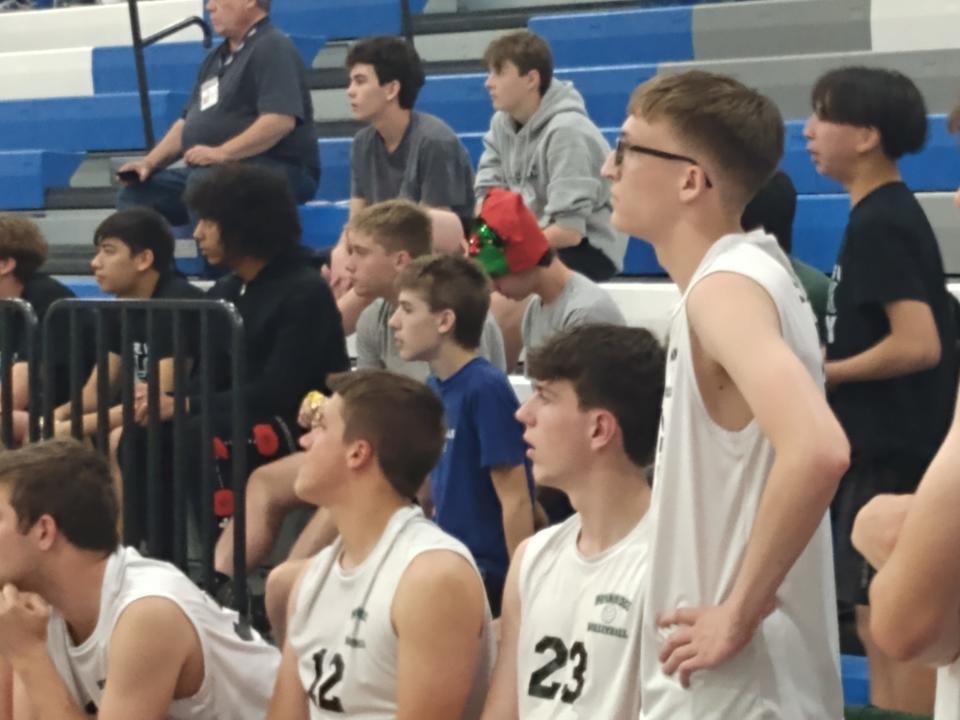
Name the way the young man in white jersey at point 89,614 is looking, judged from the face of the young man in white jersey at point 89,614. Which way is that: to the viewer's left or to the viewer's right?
to the viewer's left

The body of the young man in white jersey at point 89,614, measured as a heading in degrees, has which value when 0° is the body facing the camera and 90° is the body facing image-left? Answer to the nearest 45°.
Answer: approximately 90°

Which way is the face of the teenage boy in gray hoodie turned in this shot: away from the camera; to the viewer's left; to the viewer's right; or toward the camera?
to the viewer's left

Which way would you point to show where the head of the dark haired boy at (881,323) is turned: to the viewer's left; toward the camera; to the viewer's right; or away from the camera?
to the viewer's left

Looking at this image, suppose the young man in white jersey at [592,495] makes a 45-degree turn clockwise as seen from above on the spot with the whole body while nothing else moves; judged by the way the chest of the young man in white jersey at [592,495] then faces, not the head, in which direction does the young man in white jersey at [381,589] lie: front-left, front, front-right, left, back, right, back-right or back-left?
front-right

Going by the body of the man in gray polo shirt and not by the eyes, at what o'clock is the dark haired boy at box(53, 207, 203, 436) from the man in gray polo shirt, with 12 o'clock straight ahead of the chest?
The dark haired boy is roughly at 11 o'clock from the man in gray polo shirt.

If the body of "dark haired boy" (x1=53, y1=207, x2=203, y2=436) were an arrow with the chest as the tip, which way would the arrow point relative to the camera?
to the viewer's left

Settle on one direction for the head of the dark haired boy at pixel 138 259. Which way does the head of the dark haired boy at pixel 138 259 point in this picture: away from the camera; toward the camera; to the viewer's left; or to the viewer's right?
to the viewer's left

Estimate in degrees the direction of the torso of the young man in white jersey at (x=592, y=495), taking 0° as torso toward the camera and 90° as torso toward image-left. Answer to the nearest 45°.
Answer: approximately 45°

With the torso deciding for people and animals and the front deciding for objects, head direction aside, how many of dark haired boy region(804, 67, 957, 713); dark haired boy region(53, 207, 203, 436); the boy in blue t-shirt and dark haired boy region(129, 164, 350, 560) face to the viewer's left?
4

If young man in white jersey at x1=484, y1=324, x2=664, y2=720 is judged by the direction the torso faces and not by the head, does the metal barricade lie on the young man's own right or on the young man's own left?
on the young man's own right

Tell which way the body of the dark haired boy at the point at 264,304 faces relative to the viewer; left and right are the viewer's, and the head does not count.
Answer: facing to the left of the viewer

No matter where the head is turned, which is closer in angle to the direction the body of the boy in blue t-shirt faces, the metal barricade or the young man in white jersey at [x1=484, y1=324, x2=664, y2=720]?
the metal barricade

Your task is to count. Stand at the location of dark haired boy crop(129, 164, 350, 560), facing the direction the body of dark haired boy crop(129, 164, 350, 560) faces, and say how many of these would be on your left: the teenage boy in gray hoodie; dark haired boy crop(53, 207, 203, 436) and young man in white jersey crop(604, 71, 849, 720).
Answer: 1

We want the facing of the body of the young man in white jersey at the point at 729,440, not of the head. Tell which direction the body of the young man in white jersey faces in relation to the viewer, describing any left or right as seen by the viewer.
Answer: facing to the left of the viewer

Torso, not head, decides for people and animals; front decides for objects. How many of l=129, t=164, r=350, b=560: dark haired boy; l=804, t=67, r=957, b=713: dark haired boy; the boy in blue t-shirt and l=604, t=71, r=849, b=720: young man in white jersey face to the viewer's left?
4

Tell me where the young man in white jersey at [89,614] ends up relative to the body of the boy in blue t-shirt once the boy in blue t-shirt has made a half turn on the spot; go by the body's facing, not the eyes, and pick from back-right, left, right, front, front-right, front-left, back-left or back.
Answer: back-right

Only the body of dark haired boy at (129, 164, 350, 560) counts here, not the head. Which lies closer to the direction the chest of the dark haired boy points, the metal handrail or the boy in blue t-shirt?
the metal handrail
